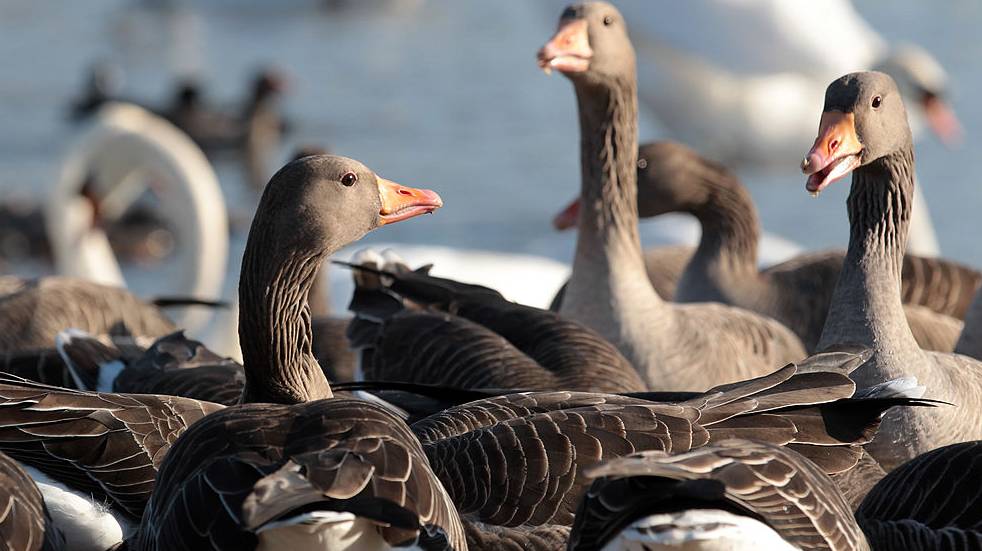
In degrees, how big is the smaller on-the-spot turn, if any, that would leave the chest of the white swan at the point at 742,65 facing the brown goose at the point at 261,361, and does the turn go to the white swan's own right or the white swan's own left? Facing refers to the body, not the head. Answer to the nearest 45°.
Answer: approximately 90° to the white swan's own right

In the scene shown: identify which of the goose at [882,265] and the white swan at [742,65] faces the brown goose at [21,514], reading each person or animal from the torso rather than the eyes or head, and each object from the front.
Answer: the goose

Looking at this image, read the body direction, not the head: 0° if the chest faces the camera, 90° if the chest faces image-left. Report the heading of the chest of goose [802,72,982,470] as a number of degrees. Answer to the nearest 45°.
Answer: approximately 45°

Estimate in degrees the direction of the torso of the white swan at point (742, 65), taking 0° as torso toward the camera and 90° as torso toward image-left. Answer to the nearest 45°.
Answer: approximately 270°

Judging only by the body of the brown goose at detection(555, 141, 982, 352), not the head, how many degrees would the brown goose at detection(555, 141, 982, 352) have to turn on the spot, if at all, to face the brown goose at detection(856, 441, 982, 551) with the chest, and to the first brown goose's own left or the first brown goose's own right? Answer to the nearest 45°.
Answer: approximately 90° to the first brown goose's own left

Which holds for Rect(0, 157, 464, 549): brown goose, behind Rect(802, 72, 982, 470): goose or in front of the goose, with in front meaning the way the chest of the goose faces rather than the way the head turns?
in front

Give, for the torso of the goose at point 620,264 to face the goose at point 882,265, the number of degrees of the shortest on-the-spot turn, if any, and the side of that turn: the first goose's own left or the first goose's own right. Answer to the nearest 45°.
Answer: approximately 90° to the first goose's own left

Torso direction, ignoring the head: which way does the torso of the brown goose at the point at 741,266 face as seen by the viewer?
to the viewer's left

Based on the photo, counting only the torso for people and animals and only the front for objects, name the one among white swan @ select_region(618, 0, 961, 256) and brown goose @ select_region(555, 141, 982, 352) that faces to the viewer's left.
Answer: the brown goose

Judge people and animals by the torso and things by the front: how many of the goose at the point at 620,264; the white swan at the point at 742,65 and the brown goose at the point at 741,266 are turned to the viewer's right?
1
